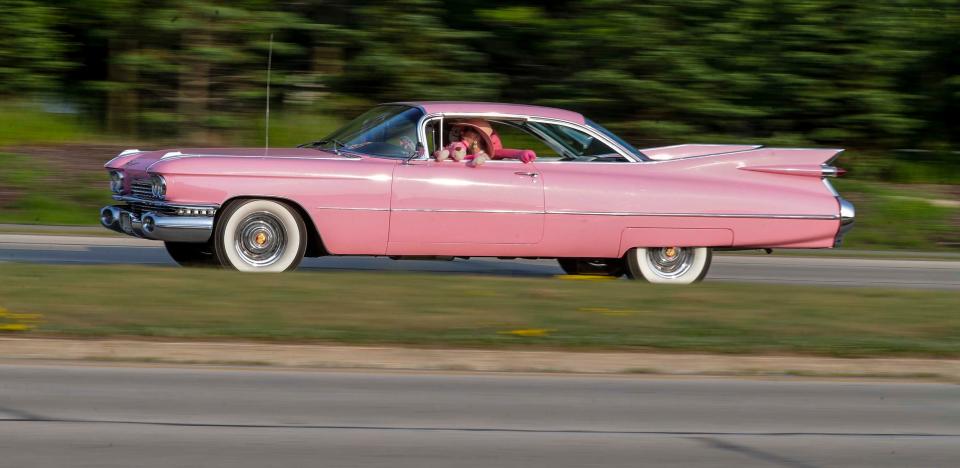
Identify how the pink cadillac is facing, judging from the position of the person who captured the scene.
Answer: facing to the left of the viewer
